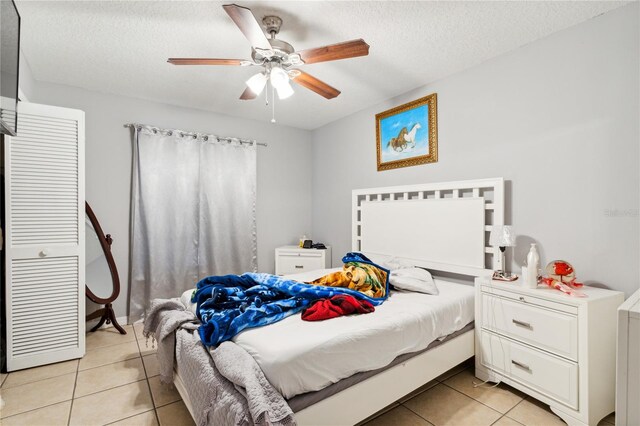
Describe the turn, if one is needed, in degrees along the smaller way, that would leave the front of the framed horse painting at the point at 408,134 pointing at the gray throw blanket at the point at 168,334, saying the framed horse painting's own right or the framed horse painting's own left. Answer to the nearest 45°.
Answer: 0° — it already faces it

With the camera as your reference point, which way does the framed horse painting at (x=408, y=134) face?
facing the viewer and to the left of the viewer

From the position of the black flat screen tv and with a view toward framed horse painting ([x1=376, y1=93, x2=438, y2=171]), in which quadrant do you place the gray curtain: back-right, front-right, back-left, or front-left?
front-left

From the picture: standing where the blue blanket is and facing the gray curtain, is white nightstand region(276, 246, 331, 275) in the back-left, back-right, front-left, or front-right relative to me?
front-right

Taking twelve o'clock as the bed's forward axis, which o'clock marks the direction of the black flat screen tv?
The black flat screen tv is roughly at 1 o'clock from the bed.

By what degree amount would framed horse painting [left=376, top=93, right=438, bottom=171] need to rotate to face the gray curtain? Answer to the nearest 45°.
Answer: approximately 45° to its right

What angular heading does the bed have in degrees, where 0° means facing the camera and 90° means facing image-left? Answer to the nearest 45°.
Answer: approximately 45°

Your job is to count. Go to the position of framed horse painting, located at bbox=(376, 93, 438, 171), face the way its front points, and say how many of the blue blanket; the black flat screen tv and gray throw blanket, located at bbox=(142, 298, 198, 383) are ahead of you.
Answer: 3

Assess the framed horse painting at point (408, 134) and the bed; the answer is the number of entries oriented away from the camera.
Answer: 0

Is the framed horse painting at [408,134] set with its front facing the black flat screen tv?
yes
